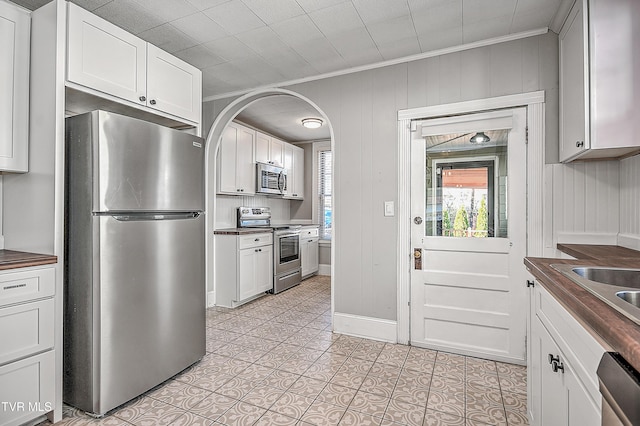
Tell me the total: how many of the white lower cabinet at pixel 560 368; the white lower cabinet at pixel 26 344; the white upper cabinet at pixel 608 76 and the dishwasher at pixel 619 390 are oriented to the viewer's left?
3

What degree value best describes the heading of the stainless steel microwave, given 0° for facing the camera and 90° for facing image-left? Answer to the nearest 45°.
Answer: approximately 315°

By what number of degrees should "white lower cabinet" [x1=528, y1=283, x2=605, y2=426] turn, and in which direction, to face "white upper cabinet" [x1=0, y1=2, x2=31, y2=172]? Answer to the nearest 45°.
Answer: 0° — it already faces it

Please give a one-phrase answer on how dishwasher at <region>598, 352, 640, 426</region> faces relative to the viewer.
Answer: facing to the left of the viewer

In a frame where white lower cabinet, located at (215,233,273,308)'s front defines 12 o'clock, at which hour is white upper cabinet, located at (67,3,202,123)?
The white upper cabinet is roughly at 2 o'clock from the white lower cabinet.

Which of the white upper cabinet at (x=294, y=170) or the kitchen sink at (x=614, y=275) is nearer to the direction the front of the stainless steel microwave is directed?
the kitchen sink

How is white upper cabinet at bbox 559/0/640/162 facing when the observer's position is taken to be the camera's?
facing to the left of the viewer
